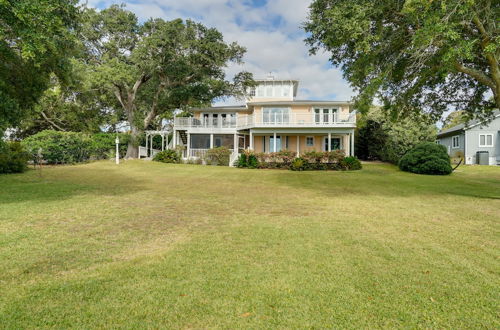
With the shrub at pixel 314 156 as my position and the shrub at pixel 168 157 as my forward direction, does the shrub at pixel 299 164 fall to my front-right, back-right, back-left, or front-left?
front-left

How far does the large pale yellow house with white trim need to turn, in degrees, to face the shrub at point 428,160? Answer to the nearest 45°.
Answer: approximately 45° to its left

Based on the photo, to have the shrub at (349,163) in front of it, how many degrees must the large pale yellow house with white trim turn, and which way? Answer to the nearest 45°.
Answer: approximately 45° to its left

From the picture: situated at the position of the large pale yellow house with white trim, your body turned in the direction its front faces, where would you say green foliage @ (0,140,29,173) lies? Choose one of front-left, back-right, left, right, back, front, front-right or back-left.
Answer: front-right

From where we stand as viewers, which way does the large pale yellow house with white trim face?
facing the viewer

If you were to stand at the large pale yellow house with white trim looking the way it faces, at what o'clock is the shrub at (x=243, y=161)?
The shrub is roughly at 1 o'clock from the large pale yellow house with white trim.
